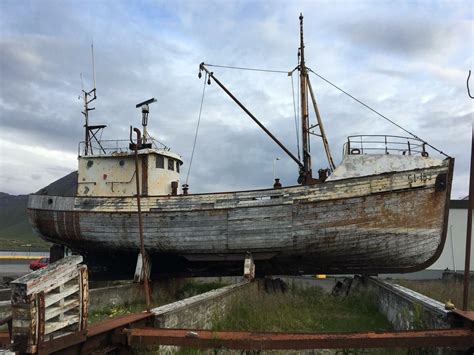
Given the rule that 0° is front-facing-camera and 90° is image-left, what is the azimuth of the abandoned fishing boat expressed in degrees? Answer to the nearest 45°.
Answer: approximately 270°

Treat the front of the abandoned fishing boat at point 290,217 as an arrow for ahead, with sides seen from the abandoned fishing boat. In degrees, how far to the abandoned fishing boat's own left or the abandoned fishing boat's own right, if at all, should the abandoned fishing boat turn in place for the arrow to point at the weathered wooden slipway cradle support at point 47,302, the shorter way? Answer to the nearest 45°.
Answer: approximately 90° to the abandoned fishing boat's own right

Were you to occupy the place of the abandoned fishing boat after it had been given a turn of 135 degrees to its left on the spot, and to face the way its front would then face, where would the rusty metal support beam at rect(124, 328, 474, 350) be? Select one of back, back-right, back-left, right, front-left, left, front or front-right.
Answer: back-left

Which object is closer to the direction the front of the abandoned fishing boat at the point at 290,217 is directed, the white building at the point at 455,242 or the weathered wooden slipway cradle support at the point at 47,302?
the white building

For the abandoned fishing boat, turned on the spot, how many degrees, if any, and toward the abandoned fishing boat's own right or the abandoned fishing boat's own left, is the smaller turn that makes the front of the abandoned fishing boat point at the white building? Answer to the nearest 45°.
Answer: approximately 45° to the abandoned fishing boat's own left

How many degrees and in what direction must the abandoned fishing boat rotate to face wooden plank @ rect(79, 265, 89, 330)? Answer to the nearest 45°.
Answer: approximately 90° to its right

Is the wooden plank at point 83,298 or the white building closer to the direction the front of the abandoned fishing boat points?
the white building
